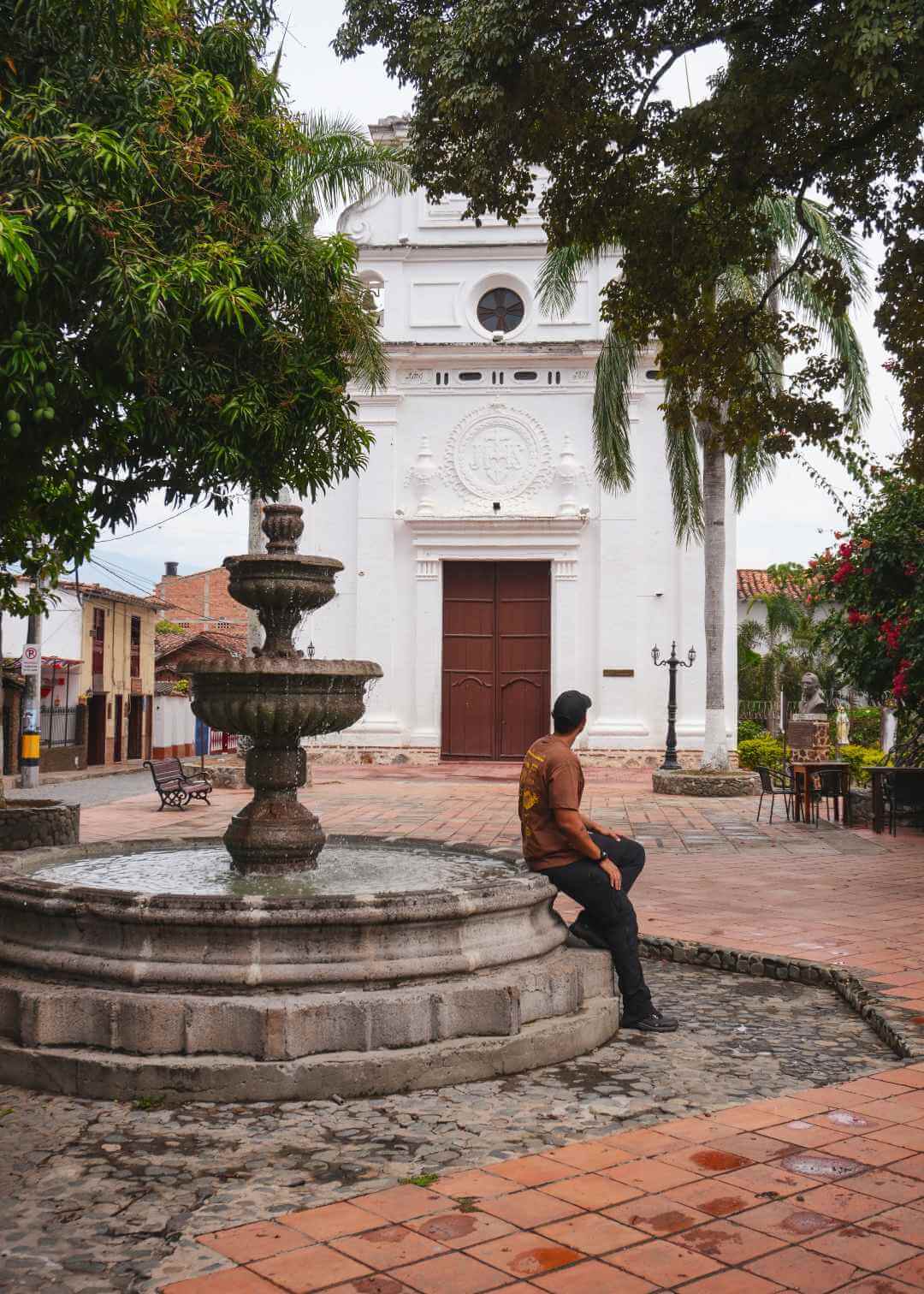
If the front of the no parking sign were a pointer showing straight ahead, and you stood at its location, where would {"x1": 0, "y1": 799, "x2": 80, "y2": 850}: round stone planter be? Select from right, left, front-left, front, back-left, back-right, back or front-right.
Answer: front

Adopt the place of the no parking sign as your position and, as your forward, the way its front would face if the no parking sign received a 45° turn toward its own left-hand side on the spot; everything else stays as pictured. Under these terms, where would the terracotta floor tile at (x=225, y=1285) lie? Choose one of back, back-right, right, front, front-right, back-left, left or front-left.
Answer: front-right

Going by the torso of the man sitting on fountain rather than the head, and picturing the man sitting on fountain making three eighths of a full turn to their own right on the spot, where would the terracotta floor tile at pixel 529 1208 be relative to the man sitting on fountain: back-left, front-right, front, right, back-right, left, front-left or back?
front

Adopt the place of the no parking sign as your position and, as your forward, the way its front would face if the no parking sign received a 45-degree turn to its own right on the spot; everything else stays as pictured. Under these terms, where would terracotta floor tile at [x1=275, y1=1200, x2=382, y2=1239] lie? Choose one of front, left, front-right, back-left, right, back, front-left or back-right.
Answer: front-left

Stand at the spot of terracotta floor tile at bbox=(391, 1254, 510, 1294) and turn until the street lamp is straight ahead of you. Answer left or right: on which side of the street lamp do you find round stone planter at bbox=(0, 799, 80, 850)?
left

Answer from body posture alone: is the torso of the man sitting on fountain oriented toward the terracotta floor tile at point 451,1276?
no

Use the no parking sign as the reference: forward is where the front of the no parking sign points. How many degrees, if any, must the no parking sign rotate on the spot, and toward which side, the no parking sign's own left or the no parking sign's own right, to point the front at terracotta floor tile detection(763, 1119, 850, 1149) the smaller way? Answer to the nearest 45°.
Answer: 0° — it already faces it

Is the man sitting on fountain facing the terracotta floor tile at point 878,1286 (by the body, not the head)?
no

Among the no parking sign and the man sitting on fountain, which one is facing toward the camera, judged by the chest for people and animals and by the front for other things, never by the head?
the no parking sign

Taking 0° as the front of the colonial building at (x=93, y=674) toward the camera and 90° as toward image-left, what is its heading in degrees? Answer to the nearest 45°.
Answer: approximately 315°

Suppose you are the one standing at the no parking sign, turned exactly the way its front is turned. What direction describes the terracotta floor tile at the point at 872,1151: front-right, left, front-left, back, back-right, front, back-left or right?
front

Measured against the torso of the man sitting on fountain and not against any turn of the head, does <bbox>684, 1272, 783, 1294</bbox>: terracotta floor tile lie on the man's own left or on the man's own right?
on the man's own right

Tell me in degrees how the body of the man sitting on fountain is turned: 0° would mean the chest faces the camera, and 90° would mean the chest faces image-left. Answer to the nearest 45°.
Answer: approximately 225°

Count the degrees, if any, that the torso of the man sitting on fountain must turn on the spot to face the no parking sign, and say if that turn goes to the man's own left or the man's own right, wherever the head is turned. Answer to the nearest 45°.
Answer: approximately 90° to the man's own left
